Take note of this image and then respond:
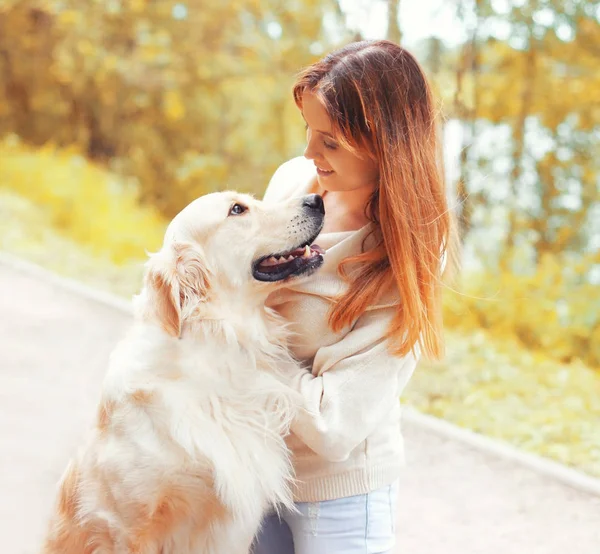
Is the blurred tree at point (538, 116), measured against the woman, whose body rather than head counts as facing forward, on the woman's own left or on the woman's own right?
on the woman's own right

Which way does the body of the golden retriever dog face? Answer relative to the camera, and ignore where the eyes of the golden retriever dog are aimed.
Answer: to the viewer's right

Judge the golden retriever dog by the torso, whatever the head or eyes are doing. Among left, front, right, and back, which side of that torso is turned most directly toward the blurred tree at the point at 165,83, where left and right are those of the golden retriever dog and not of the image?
left

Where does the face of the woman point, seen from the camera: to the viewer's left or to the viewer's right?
to the viewer's left

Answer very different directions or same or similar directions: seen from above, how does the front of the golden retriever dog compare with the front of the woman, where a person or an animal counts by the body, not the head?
very different directions

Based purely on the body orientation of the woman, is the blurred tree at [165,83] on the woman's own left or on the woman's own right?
on the woman's own right

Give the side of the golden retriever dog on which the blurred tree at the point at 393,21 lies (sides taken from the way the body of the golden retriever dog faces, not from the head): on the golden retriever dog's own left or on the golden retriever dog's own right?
on the golden retriever dog's own left

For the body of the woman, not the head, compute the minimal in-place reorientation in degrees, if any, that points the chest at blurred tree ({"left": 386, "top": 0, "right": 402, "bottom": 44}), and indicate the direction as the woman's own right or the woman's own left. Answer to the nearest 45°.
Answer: approximately 90° to the woman's own right

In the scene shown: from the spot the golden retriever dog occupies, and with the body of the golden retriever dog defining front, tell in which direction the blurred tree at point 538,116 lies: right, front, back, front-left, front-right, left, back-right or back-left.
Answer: front-left

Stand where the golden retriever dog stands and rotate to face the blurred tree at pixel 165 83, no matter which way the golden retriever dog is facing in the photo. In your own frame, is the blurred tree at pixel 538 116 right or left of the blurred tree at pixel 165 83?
right
